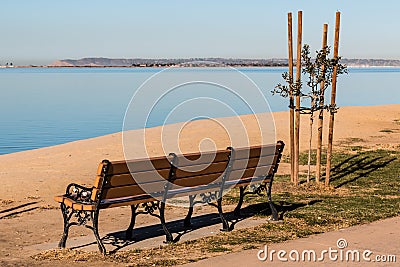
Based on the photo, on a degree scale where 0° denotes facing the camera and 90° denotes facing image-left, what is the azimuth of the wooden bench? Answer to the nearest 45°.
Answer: approximately 135°

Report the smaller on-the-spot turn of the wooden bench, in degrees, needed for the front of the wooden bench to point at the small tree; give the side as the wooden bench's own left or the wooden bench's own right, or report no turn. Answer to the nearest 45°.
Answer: approximately 90° to the wooden bench's own right
